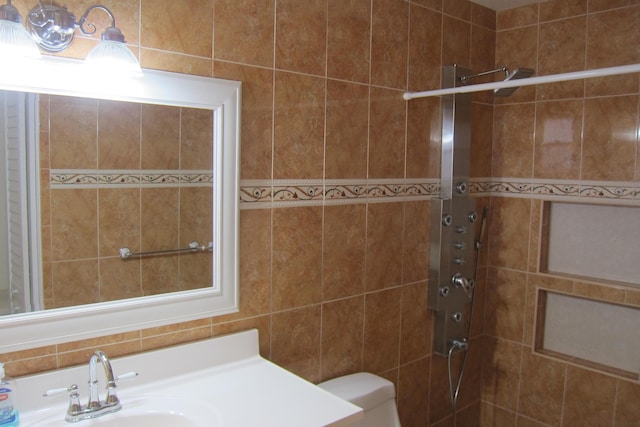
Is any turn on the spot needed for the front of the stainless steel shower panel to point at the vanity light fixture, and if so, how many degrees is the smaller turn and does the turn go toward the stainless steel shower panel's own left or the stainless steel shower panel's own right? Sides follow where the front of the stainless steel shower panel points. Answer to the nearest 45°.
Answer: approximately 90° to the stainless steel shower panel's own right

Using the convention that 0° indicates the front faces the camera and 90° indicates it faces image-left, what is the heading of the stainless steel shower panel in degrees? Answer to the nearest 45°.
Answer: approximately 315°

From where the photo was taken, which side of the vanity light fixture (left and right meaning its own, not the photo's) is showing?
front

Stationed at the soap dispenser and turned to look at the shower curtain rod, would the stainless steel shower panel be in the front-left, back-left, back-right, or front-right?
front-left

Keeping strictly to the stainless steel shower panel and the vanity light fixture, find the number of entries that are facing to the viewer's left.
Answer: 0

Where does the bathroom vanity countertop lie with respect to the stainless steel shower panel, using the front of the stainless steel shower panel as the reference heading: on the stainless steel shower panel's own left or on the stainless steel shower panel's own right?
on the stainless steel shower panel's own right

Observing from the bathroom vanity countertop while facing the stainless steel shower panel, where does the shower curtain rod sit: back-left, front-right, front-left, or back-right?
front-right

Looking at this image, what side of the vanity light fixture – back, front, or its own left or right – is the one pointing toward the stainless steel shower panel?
left
